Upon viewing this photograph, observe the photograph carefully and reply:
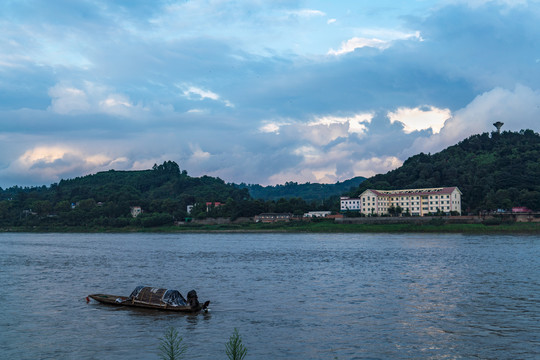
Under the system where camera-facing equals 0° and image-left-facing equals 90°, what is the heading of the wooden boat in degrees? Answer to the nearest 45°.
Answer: approximately 90°

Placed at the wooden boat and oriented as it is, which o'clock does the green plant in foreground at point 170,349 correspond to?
The green plant in foreground is roughly at 9 o'clock from the wooden boat.

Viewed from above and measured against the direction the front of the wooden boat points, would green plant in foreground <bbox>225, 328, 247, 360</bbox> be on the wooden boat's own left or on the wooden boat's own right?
on the wooden boat's own left
